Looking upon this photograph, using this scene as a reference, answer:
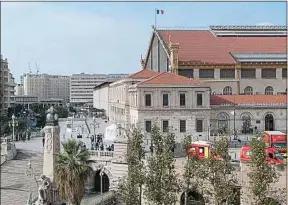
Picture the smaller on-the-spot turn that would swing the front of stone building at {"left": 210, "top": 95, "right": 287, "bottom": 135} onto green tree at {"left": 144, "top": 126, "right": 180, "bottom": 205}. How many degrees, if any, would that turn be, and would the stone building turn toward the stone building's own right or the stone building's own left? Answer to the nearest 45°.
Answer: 0° — it already faces it

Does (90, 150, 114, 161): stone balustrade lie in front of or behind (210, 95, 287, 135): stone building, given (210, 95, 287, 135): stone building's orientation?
in front

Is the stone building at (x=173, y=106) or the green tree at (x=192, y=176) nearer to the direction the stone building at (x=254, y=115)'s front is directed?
the green tree

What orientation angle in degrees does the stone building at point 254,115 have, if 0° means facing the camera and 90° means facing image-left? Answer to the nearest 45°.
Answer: approximately 0°

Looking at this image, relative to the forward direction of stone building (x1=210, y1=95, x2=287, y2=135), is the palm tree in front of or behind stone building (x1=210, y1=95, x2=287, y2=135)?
in front

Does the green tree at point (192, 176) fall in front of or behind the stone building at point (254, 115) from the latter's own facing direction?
in front

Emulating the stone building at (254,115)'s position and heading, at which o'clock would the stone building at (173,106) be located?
the stone building at (173,106) is roughly at 2 o'clock from the stone building at (254,115).

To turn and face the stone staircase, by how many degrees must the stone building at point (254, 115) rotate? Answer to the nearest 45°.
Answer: approximately 45° to its right
